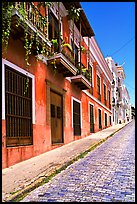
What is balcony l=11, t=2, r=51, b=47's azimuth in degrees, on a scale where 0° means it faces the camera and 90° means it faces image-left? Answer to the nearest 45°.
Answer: approximately 315°
